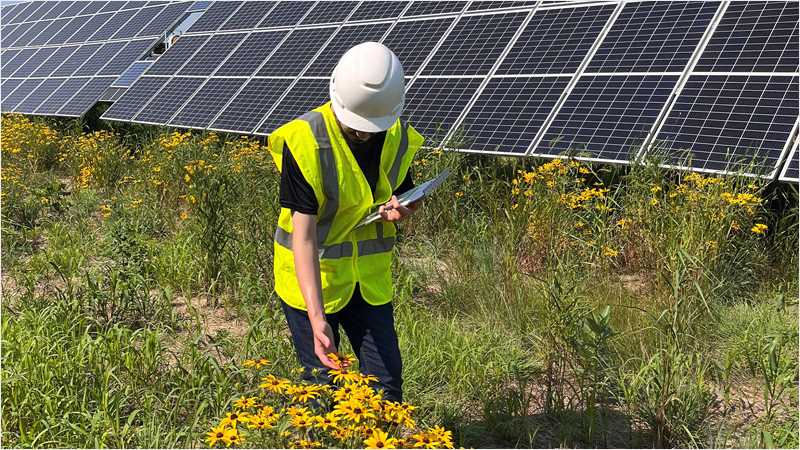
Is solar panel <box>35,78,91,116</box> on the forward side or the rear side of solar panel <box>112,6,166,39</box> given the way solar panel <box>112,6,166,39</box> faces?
on the forward side

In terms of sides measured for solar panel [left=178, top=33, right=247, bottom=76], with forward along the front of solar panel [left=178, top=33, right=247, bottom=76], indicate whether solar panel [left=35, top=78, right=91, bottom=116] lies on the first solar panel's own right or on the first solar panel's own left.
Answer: on the first solar panel's own right

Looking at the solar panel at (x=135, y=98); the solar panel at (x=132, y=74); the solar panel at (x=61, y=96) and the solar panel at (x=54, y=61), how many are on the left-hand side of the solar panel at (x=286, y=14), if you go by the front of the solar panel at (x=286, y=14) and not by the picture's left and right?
0

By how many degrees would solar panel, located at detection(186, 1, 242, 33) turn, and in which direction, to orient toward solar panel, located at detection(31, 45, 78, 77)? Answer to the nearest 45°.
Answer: approximately 90° to its right

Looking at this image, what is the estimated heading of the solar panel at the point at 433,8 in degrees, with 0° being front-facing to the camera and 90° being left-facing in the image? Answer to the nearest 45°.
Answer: approximately 45°

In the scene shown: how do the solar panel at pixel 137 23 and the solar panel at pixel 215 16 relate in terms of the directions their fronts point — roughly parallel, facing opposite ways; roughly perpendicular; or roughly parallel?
roughly parallel

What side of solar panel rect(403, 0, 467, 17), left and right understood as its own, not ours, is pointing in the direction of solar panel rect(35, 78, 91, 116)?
right

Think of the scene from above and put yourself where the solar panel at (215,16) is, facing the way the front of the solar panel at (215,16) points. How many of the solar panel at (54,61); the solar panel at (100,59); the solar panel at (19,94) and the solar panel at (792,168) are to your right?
3

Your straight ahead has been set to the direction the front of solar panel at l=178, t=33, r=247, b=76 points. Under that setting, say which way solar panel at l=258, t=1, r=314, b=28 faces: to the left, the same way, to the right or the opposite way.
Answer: the same way

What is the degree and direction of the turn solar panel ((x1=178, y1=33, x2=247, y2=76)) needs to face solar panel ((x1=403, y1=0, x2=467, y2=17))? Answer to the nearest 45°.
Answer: approximately 90° to its left

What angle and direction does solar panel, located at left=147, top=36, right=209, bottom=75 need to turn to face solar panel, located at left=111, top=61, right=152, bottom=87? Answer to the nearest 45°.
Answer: approximately 90° to its right

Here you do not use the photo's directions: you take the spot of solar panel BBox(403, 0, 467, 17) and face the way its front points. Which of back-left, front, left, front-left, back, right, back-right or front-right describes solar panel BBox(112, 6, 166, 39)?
right

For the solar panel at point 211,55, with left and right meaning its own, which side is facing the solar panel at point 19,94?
right

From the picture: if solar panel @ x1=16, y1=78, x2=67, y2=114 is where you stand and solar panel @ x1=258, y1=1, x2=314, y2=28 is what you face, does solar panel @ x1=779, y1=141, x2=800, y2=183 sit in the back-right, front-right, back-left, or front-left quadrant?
front-right

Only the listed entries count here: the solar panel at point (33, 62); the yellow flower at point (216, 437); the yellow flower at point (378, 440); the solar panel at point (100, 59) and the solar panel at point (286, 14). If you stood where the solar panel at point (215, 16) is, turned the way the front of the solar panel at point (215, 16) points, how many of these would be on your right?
2

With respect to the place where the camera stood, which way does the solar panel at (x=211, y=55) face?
facing the viewer and to the left of the viewer

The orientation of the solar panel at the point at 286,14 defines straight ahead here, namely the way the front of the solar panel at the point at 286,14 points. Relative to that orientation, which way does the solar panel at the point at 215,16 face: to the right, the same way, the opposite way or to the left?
the same way
